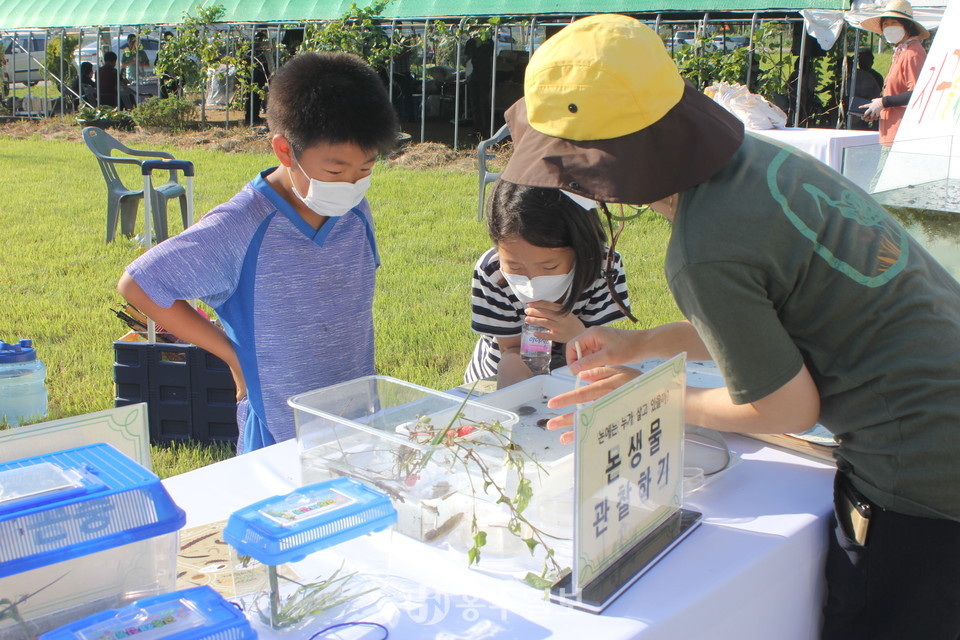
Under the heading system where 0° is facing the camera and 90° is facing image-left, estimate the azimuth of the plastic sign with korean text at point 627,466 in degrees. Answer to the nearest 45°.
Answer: approximately 315°

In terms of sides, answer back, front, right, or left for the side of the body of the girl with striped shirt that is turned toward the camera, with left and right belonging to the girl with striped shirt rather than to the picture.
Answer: front

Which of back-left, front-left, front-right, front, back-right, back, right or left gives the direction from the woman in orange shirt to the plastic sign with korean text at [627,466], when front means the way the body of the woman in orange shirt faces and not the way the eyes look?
front-left

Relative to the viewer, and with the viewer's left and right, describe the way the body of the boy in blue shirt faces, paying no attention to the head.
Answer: facing the viewer and to the right of the viewer

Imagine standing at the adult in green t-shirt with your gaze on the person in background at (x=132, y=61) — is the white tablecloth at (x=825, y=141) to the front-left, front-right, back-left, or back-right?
front-right

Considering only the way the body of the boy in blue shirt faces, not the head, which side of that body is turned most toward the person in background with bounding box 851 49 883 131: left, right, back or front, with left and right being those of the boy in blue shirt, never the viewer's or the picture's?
left

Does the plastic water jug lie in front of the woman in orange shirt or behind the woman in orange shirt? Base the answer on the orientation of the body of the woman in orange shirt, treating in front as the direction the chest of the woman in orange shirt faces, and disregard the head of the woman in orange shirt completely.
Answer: in front

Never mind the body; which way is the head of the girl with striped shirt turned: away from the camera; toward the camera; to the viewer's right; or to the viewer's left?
toward the camera

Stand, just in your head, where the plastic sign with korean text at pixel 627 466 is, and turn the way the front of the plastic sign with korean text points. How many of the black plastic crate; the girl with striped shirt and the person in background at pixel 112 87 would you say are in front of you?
0

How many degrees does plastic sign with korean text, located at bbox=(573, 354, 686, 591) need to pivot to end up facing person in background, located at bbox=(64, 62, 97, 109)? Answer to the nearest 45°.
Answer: approximately 180°

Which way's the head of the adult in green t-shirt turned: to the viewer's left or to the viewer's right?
to the viewer's left

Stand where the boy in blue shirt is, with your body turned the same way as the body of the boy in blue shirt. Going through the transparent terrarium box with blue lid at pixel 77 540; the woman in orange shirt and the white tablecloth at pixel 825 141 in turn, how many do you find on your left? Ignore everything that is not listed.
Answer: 2

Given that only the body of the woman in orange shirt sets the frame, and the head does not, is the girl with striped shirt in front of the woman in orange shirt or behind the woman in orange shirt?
in front
